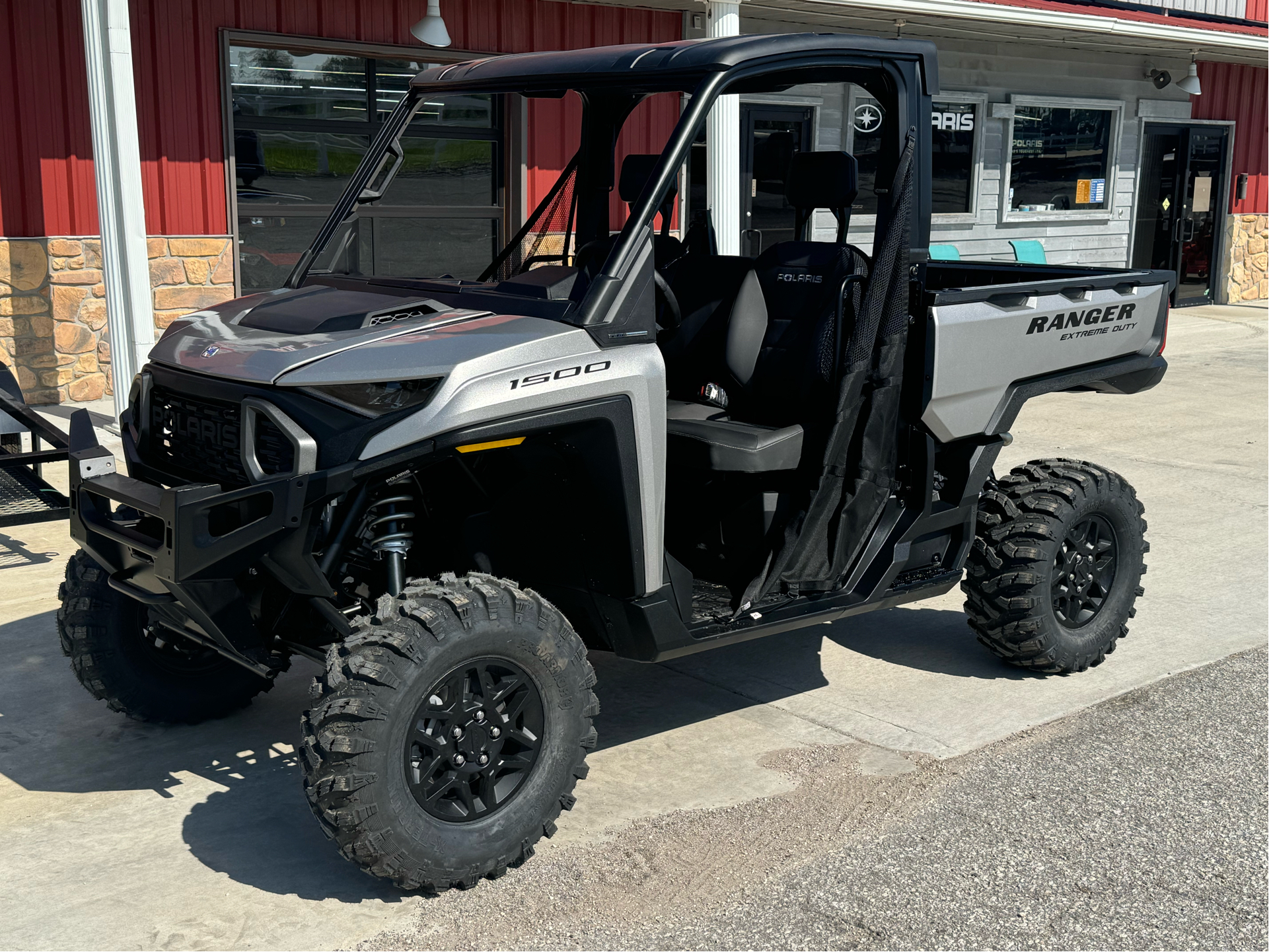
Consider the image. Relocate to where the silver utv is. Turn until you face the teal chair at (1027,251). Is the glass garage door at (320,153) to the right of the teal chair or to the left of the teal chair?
left

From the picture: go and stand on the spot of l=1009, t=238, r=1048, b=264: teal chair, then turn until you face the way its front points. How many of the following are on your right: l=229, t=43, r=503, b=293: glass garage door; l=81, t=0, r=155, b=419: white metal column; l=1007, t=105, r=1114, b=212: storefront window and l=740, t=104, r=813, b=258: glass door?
3

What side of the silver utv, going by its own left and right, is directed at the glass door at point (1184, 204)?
back

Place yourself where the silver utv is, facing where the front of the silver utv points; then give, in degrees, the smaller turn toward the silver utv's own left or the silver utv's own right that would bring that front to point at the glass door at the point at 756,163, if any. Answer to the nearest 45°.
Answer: approximately 135° to the silver utv's own right

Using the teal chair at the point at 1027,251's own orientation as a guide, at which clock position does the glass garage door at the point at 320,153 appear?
The glass garage door is roughly at 3 o'clock from the teal chair.

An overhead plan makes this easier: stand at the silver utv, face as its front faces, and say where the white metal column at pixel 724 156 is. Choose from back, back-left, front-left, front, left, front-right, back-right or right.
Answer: back-right

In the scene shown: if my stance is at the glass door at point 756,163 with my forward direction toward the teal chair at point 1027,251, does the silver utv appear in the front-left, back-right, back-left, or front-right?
back-right

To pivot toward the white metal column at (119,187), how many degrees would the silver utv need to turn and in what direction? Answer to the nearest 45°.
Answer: approximately 90° to its right

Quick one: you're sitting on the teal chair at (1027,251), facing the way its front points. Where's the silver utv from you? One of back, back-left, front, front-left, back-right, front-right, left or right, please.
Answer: front-right

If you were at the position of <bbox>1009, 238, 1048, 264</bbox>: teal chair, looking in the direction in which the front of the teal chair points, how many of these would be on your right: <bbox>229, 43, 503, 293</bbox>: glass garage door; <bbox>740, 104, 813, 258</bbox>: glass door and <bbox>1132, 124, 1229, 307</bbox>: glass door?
2

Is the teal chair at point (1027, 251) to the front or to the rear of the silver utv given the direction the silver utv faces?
to the rear

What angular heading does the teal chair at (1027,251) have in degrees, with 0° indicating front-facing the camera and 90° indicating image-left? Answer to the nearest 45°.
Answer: approximately 315°

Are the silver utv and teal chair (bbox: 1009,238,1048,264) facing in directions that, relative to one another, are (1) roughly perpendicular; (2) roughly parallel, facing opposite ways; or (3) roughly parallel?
roughly perpendicular

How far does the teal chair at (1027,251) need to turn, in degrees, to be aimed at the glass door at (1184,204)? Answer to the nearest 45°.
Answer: approximately 90° to its left

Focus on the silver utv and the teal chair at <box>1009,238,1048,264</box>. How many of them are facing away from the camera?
0

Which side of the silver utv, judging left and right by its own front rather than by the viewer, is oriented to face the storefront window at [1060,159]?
back
